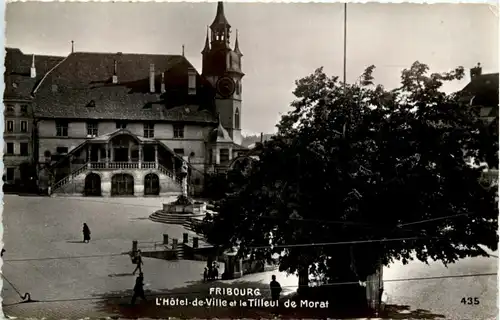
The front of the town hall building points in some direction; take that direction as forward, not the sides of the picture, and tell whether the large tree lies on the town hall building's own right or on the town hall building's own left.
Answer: on the town hall building's own left

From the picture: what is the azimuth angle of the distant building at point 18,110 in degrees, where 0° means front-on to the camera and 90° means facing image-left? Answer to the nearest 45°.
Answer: approximately 0°

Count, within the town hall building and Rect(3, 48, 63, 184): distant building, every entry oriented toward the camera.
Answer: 2

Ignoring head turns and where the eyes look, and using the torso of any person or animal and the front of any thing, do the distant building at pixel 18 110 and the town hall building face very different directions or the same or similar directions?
same or similar directions

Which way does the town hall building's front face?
toward the camera
